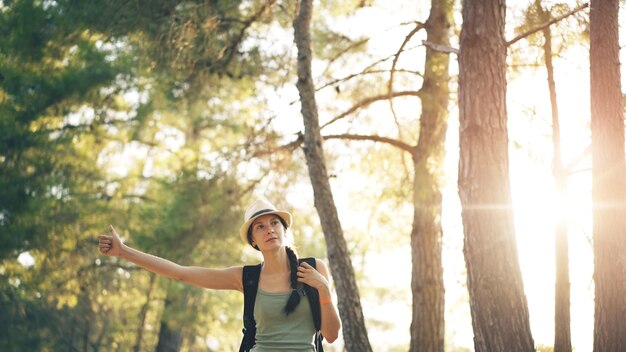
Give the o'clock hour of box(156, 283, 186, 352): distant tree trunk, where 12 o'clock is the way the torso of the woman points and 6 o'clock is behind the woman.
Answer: The distant tree trunk is roughly at 6 o'clock from the woman.

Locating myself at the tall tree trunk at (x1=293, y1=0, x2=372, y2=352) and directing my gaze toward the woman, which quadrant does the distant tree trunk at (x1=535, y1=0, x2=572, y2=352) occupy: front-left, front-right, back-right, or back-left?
back-left

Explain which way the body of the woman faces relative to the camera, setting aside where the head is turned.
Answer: toward the camera

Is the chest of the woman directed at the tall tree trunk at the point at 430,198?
no

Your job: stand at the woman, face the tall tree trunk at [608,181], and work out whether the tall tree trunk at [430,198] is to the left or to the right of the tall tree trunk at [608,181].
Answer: left

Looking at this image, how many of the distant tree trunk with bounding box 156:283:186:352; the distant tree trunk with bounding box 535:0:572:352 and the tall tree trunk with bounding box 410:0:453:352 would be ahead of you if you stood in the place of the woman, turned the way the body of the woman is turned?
0

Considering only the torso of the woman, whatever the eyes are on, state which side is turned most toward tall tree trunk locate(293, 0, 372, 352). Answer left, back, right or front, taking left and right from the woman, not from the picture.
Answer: back

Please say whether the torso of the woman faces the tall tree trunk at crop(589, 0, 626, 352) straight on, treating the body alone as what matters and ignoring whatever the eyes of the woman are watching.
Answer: no

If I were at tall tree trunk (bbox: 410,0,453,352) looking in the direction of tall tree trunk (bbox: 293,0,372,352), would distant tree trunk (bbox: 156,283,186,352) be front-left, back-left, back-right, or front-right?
back-right

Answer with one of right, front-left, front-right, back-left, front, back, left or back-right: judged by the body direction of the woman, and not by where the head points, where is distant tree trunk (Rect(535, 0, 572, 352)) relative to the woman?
back-left

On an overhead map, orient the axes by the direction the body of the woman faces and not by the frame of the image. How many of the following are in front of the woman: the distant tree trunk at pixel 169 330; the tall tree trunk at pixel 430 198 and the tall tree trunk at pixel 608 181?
0

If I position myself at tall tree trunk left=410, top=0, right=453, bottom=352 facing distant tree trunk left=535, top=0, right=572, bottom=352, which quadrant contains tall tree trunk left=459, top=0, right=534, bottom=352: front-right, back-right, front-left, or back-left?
back-right
